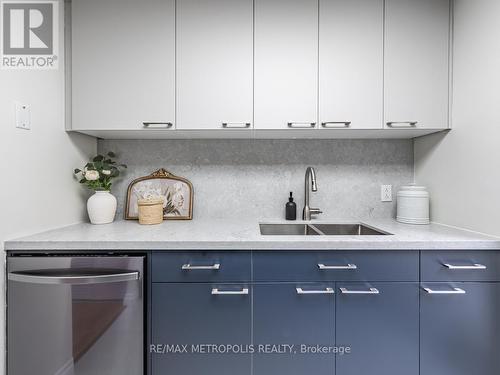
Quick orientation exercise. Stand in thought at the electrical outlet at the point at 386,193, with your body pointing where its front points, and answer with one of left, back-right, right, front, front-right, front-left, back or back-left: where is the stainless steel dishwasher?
front-right

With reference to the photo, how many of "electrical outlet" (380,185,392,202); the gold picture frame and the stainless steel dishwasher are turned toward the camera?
3

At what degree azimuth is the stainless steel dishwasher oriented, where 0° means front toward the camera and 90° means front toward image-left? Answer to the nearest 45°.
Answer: approximately 0°

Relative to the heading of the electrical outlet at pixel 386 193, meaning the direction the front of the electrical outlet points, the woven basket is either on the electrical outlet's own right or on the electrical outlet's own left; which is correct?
on the electrical outlet's own right

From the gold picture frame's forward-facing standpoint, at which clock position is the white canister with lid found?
The white canister with lid is roughly at 10 o'clock from the gold picture frame.

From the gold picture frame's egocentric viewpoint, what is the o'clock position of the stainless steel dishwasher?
The stainless steel dishwasher is roughly at 1 o'clock from the gold picture frame.

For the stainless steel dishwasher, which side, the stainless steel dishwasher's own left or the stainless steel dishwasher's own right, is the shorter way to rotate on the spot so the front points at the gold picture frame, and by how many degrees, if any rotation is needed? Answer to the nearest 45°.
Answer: approximately 135° to the stainless steel dishwasher's own left

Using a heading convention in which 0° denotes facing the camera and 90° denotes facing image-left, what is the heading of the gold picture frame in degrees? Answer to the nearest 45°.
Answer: approximately 0°

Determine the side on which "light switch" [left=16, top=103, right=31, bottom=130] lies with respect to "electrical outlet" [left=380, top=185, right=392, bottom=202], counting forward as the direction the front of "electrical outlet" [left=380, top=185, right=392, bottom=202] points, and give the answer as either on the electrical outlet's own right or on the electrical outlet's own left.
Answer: on the electrical outlet's own right

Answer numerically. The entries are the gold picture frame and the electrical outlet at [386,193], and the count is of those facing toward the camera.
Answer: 2

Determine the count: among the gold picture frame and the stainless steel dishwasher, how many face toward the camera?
2
